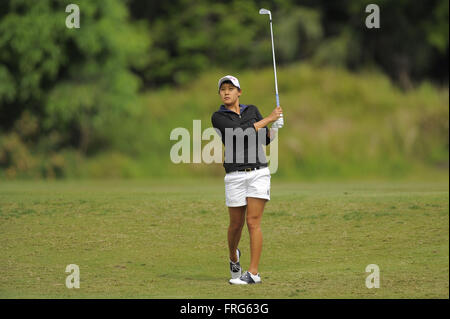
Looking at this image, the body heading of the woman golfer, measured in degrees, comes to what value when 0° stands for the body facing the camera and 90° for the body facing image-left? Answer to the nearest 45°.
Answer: approximately 0°
